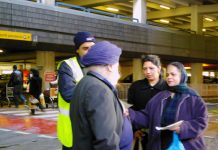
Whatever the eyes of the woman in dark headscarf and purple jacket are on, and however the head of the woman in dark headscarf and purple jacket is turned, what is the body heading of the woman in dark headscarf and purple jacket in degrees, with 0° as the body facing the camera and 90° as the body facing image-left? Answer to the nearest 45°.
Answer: approximately 45°

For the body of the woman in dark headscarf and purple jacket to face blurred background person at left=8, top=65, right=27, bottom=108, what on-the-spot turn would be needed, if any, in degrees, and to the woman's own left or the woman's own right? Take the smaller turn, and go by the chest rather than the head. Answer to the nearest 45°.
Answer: approximately 90° to the woman's own right

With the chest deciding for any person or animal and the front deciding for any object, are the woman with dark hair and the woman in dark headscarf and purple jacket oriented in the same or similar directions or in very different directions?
same or similar directions

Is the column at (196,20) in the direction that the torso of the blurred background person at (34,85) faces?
no

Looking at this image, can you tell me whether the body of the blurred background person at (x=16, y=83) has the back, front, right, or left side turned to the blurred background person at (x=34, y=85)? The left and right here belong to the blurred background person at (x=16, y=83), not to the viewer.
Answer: left

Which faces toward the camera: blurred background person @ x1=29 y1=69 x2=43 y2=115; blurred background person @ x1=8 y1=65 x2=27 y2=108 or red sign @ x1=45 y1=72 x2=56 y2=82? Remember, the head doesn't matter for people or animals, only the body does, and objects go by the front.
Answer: the red sign

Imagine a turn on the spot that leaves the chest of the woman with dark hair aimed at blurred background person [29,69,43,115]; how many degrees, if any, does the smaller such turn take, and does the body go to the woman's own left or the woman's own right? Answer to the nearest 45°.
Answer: approximately 90° to the woman's own right

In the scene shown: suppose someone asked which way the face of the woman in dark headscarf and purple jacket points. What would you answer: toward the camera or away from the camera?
toward the camera

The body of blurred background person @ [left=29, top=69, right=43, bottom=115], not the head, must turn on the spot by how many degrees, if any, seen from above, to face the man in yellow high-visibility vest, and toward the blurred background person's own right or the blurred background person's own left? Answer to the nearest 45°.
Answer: approximately 90° to the blurred background person's own left

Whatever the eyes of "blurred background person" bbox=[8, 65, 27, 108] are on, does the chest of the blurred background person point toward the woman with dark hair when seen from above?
no

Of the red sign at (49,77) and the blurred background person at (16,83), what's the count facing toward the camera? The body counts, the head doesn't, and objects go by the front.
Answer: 1

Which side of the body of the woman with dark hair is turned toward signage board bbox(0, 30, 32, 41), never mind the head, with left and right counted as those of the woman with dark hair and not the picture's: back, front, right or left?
right

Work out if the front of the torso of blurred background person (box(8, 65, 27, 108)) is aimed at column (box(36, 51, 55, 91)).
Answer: no

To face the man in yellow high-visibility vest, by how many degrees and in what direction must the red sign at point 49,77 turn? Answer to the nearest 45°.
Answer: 0° — it already faces them
